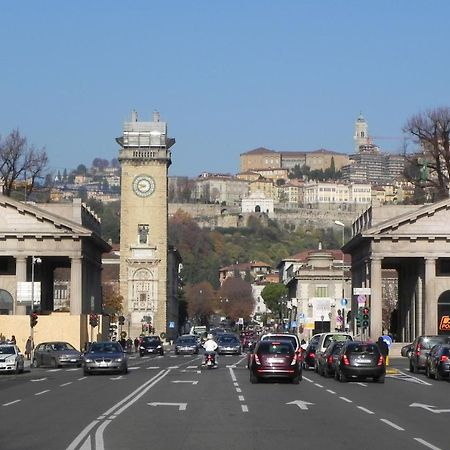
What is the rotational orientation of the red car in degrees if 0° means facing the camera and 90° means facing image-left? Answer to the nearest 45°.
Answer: approximately 180°

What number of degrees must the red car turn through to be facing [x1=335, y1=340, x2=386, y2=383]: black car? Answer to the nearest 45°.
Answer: approximately 45° to its right

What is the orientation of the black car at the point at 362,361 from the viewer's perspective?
away from the camera

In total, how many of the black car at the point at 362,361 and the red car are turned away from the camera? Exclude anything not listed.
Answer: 2

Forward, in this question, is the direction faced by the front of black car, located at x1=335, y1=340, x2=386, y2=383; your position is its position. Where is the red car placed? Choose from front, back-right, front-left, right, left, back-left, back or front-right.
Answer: back-left
